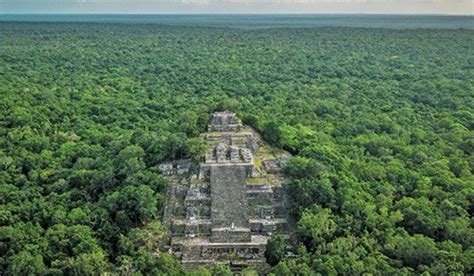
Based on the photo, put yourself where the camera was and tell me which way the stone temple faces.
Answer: facing the viewer
